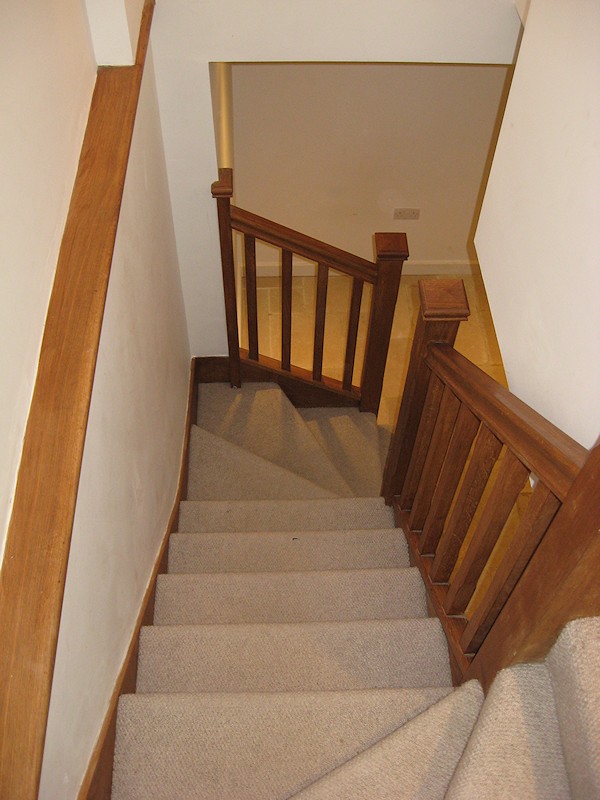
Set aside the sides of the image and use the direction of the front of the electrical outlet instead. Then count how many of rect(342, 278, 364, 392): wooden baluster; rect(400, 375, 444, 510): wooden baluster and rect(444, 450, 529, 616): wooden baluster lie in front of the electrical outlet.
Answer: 3

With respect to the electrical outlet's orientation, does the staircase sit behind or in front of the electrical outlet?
in front

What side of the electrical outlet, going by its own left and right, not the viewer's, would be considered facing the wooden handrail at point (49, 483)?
front

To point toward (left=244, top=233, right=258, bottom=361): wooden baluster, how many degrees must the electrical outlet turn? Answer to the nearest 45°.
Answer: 0° — it already faces it

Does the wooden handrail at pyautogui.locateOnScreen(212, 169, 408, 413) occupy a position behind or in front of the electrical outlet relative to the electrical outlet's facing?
in front

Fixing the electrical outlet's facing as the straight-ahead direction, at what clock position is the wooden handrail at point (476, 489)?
The wooden handrail is roughly at 12 o'clock from the electrical outlet.

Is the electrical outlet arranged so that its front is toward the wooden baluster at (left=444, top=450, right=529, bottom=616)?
yes

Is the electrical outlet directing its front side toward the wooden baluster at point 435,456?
yes

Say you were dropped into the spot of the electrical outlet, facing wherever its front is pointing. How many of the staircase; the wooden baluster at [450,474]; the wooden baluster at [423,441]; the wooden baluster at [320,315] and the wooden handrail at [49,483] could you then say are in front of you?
5

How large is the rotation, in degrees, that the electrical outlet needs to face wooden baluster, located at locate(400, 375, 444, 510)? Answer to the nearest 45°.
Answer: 0° — it already faces it

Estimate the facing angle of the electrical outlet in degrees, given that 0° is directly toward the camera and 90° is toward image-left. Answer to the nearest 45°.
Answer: approximately 0°

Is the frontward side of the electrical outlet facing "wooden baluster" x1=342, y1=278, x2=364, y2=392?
yes

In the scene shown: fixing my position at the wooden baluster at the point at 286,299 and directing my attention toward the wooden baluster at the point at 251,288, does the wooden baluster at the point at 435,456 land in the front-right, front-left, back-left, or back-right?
back-left

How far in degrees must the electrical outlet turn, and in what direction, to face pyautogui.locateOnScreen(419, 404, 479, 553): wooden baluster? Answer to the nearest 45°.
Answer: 0° — it already faces it

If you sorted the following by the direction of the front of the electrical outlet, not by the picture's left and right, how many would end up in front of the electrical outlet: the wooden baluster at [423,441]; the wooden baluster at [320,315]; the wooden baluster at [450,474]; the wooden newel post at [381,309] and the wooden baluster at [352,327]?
5
